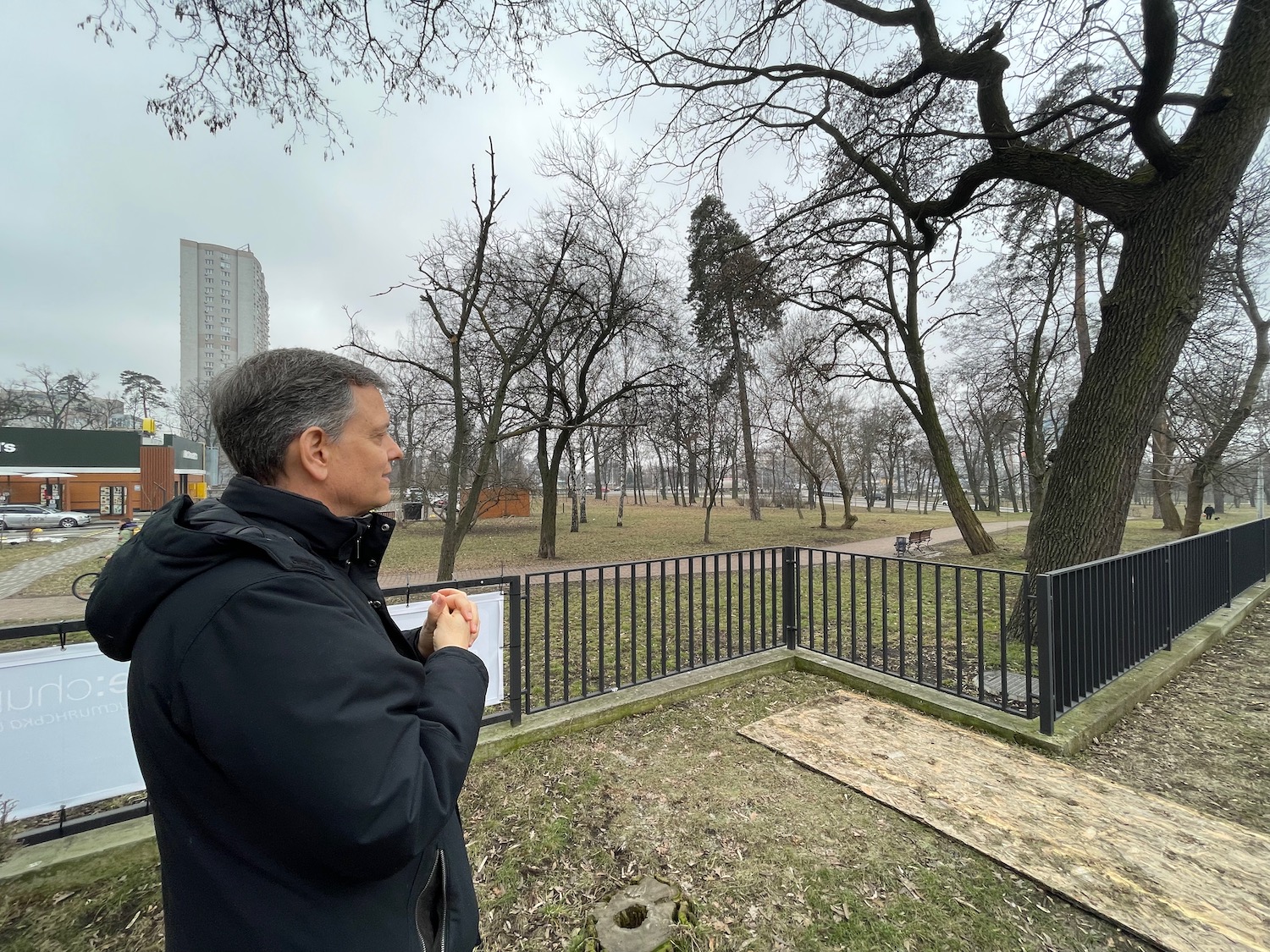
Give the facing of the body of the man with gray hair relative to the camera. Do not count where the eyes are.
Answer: to the viewer's right

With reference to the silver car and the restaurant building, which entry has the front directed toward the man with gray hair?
the restaurant building

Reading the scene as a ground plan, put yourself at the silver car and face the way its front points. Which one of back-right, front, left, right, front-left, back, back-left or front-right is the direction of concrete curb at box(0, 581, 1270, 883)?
right

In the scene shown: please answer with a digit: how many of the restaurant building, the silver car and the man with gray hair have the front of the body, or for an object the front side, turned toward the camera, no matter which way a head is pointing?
1

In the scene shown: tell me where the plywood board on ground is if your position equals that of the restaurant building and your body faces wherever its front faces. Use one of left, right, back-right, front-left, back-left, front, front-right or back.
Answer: front

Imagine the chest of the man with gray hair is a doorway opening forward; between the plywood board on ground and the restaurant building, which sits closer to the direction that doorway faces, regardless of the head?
the plywood board on ground

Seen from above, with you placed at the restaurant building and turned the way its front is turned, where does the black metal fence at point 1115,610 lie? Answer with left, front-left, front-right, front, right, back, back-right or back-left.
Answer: front

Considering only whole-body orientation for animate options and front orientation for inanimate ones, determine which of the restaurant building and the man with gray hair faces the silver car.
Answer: the restaurant building

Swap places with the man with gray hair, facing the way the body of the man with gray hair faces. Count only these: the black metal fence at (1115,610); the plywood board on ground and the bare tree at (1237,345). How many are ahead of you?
3

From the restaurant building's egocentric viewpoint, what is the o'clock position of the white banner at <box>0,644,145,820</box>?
The white banner is roughly at 12 o'clock from the restaurant building.

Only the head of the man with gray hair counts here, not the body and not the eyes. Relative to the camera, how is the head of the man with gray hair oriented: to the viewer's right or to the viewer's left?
to the viewer's right

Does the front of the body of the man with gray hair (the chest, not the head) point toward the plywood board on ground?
yes

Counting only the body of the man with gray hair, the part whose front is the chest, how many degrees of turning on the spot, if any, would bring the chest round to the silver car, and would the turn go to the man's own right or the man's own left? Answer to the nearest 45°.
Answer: approximately 90° to the man's own left

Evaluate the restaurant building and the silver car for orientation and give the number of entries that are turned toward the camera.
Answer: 1

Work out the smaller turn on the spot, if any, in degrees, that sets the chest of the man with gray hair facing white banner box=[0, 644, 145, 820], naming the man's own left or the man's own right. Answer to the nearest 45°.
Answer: approximately 90° to the man's own left

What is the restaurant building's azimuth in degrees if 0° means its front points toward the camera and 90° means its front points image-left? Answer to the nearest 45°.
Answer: approximately 0°

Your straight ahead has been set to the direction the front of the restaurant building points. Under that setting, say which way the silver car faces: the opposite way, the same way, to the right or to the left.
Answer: to the left

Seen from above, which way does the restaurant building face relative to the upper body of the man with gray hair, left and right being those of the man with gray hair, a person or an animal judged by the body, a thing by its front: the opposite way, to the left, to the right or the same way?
to the right

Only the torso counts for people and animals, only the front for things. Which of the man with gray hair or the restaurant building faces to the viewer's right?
the man with gray hair

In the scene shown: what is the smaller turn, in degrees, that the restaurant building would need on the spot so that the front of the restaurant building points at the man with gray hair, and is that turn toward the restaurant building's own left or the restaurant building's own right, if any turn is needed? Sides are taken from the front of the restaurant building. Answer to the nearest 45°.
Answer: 0° — it already faces them
